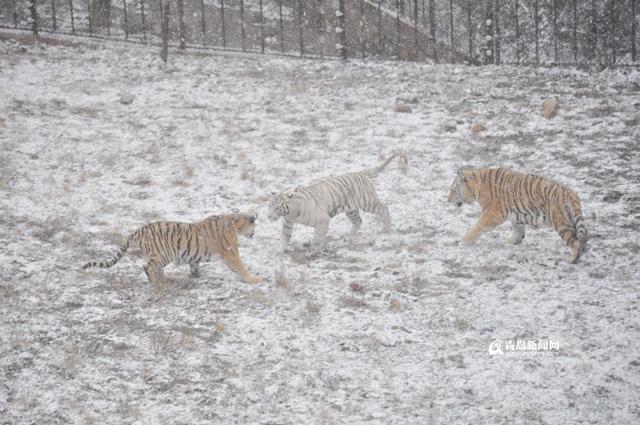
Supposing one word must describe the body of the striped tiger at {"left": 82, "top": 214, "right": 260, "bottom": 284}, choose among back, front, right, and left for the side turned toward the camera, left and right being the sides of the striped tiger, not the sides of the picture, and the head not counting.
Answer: right

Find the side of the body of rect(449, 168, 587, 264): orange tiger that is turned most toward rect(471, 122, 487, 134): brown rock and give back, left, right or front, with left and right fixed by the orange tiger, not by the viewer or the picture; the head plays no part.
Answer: right

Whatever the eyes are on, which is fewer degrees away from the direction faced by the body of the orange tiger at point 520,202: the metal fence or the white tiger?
the white tiger

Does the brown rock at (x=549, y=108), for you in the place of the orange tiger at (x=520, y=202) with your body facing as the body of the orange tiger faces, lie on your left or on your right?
on your right

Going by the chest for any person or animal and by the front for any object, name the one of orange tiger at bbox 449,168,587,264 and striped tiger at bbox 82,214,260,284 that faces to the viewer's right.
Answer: the striped tiger

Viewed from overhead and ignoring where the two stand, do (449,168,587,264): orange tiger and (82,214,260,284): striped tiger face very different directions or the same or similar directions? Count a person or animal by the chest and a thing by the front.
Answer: very different directions

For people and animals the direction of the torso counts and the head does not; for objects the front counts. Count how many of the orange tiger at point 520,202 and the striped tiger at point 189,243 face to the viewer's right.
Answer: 1

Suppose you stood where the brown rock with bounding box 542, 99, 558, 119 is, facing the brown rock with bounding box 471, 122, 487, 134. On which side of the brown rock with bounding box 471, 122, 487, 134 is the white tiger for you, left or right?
left

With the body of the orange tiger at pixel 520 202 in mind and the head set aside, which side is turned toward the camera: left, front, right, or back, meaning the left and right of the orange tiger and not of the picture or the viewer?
left

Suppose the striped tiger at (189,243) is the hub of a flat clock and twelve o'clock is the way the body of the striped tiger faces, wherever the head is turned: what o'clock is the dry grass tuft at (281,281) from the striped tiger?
The dry grass tuft is roughly at 12 o'clock from the striped tiger.

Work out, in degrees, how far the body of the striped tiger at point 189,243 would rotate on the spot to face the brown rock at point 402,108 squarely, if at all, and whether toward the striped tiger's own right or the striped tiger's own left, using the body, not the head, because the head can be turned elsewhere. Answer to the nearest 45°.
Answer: approximately 45° to the striped tiger's own left
